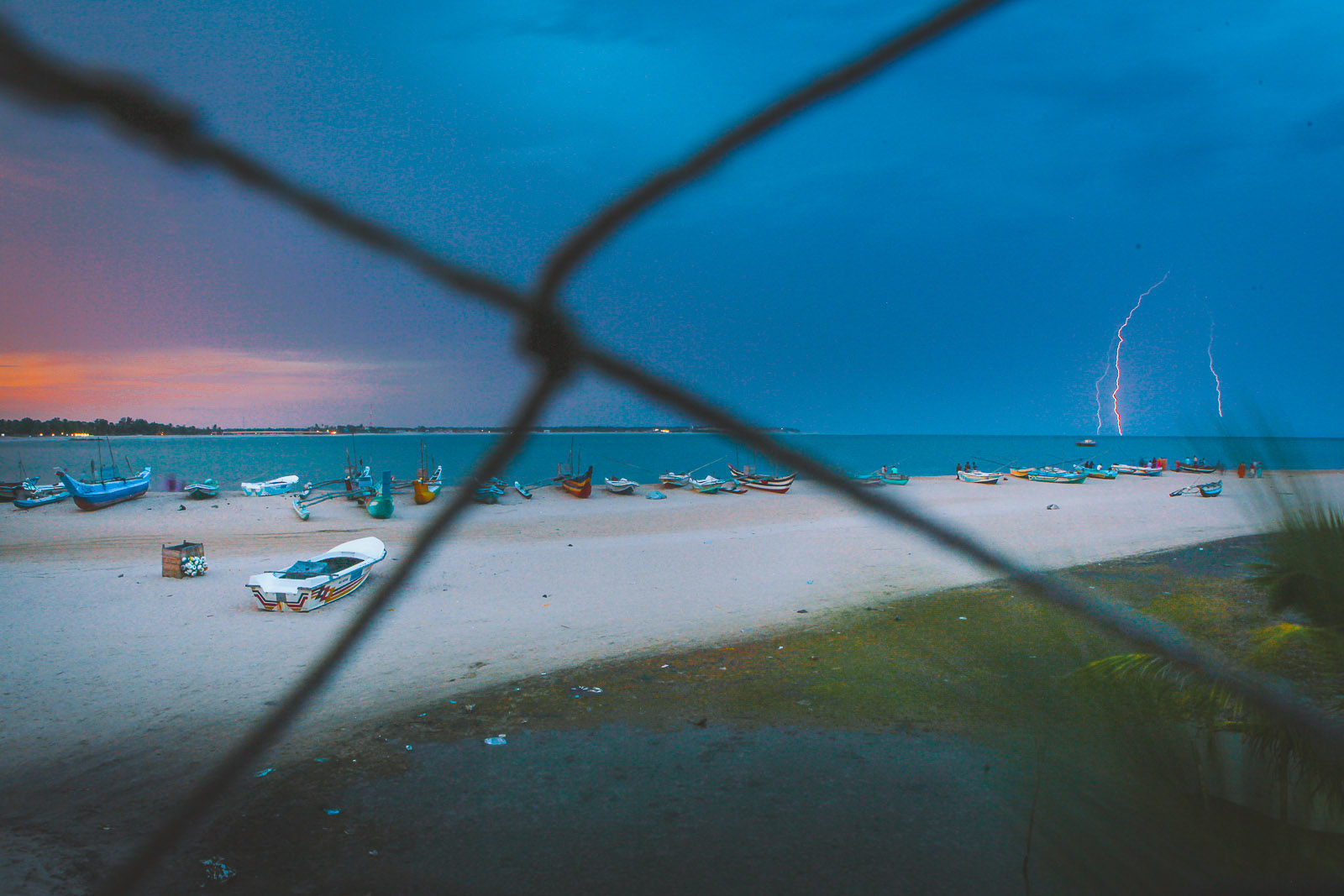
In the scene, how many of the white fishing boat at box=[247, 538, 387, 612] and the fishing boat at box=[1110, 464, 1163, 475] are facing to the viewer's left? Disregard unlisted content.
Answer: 1

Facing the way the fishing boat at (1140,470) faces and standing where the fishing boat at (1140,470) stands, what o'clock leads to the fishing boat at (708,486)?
the fishing boat at (708,486) is roughly at 10 o'clock from the fishing boat at (1140,470).

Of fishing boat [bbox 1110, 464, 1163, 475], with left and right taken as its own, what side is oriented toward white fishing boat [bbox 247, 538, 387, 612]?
left

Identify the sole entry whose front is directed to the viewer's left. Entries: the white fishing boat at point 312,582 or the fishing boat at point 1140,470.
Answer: the fishing boat

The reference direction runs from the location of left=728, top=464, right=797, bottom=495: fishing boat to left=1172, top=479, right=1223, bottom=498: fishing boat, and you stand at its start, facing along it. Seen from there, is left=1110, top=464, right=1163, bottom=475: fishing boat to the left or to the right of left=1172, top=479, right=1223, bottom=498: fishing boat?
left

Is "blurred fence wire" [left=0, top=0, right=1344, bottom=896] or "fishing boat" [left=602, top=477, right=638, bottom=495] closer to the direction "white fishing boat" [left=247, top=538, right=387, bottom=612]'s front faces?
the fishing boat

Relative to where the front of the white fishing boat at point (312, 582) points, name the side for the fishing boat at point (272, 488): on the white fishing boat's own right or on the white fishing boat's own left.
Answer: on the white fishing boat's own left

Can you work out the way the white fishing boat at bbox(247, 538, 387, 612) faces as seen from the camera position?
facing away from the viewer and to the right of the viewer

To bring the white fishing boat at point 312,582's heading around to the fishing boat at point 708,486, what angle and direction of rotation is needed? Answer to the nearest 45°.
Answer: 0° — it already faces it

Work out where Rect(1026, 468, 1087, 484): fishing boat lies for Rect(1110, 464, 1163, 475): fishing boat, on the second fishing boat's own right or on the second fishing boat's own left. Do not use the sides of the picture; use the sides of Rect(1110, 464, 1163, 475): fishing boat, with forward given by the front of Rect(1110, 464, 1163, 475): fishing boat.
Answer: on the second fishing boat's own left

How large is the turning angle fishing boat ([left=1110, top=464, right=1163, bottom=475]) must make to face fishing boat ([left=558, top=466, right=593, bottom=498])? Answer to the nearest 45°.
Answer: approximately 45° to its left

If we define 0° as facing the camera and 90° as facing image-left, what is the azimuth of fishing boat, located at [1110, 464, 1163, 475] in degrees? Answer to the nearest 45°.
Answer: approximately 90°

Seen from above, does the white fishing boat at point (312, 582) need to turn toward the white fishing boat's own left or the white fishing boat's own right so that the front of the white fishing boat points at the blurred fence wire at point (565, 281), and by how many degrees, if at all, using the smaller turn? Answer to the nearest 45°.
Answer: approximately 135° to the white fishing boat's own right

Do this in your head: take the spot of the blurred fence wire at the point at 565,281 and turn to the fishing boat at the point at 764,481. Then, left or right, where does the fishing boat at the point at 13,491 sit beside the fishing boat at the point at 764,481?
left

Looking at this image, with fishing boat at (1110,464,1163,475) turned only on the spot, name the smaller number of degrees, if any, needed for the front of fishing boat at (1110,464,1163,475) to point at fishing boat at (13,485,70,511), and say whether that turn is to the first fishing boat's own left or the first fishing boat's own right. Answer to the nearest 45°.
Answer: approximately 45° to the first fishing boat's own left
